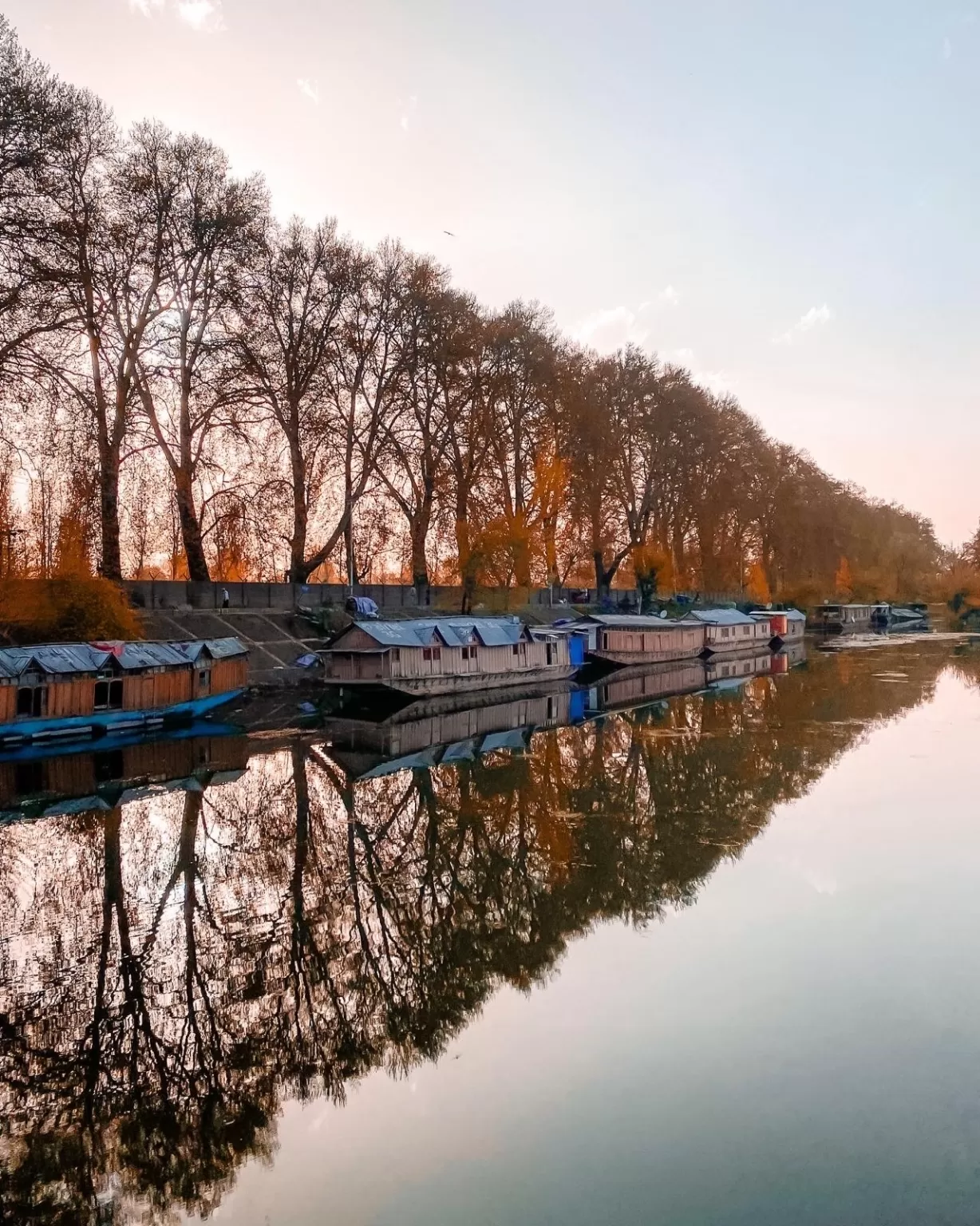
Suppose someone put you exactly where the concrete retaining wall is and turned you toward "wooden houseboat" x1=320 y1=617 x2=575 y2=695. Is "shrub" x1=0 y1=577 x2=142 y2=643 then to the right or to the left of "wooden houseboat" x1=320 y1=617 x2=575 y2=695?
right
